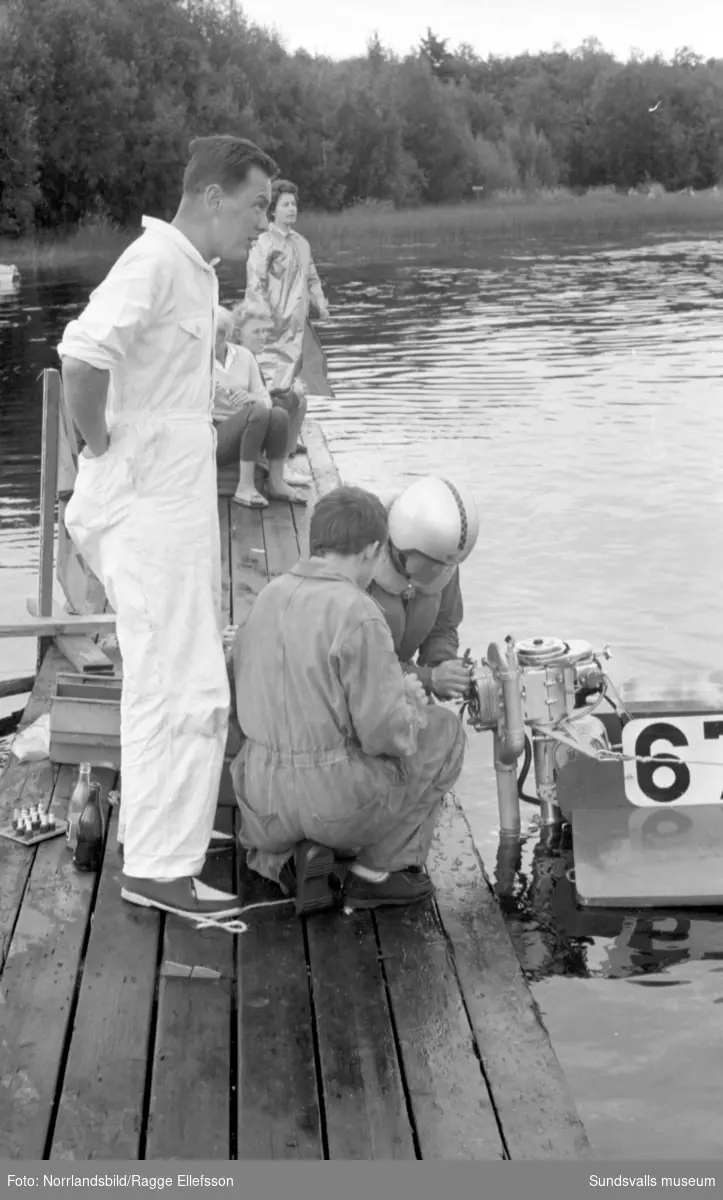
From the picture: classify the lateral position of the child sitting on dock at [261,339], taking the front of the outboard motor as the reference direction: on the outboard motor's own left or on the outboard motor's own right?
on the outboard motor's own left

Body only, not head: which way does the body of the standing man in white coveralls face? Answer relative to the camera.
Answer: to the viewer's right

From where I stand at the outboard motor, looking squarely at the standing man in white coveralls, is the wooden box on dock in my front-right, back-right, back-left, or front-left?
front-right

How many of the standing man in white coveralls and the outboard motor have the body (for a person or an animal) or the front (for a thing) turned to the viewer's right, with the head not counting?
2

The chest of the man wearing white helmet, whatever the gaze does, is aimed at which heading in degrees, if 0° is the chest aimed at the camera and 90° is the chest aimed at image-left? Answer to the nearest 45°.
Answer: approximately 315°

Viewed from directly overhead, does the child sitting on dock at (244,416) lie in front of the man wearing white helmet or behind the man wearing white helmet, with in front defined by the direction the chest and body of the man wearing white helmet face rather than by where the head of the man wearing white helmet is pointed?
behind

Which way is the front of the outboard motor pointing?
to the viewer's right

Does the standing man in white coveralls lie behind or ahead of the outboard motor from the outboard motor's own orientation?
behind
